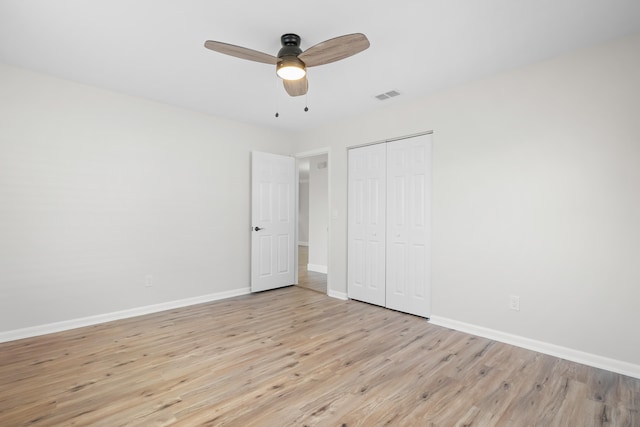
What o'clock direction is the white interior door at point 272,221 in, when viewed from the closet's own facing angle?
The white interior door is roughly at 2 o'clock from the closet.

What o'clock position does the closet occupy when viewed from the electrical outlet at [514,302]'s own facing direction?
The closet is roughly at 2 o'clock from the electrical outlet.

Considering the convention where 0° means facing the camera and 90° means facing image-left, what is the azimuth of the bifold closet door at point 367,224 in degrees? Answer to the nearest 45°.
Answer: approximately 45°

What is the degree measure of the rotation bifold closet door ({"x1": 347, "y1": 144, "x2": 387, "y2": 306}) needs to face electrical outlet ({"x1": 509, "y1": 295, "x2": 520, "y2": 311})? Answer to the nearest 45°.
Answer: approximately 90° to its left

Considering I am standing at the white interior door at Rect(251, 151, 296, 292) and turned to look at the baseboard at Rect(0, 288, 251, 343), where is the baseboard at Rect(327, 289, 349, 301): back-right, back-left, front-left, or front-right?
back-left

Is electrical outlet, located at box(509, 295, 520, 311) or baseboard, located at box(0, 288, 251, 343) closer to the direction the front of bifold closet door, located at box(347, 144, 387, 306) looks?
the baseboard

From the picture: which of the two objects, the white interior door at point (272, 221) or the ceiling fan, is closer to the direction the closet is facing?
the ceiling fan

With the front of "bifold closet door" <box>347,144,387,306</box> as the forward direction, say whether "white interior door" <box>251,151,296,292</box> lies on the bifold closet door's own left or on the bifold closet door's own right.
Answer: on the bifold closet door's own right

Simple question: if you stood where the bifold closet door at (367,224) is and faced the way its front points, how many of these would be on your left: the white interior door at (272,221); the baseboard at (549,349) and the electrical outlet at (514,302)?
2

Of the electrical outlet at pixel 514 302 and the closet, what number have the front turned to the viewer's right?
0
